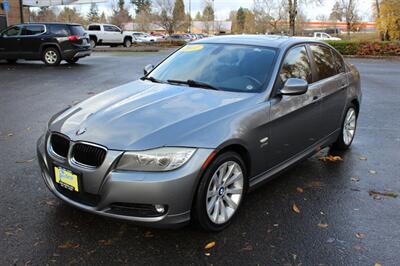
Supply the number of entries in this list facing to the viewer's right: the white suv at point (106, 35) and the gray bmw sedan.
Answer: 1

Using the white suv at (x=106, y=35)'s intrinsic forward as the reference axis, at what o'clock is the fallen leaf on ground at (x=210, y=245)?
The fallen leaf on ground is roughly at 3 o'clock from the white suv.

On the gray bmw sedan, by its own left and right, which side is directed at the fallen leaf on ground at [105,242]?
front

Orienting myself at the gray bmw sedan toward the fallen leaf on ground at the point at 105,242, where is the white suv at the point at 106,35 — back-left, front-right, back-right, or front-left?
back-right

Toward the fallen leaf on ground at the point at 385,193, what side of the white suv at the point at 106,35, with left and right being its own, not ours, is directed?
right

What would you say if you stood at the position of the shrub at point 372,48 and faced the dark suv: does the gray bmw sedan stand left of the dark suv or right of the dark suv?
left

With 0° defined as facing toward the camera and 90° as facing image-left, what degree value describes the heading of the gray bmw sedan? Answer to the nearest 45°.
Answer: approximately 45°

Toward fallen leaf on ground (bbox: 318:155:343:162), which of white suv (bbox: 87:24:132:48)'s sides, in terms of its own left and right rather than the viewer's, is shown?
right

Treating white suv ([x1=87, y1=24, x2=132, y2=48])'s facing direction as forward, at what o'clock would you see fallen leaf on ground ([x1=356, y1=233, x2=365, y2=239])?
The fallen leaf on ground is roughly at 3 o'clock from the white suv.

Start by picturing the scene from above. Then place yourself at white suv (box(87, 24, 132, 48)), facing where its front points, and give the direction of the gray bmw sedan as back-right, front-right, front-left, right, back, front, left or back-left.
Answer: right

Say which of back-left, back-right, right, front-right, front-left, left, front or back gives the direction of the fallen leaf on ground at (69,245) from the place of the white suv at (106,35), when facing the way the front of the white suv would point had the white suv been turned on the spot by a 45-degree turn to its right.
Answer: front-right

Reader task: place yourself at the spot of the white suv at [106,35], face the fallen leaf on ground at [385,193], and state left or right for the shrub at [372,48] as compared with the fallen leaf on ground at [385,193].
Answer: left

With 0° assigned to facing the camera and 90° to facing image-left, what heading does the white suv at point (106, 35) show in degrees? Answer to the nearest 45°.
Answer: approximately 270°

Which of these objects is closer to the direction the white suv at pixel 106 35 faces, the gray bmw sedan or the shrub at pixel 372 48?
the shrub
